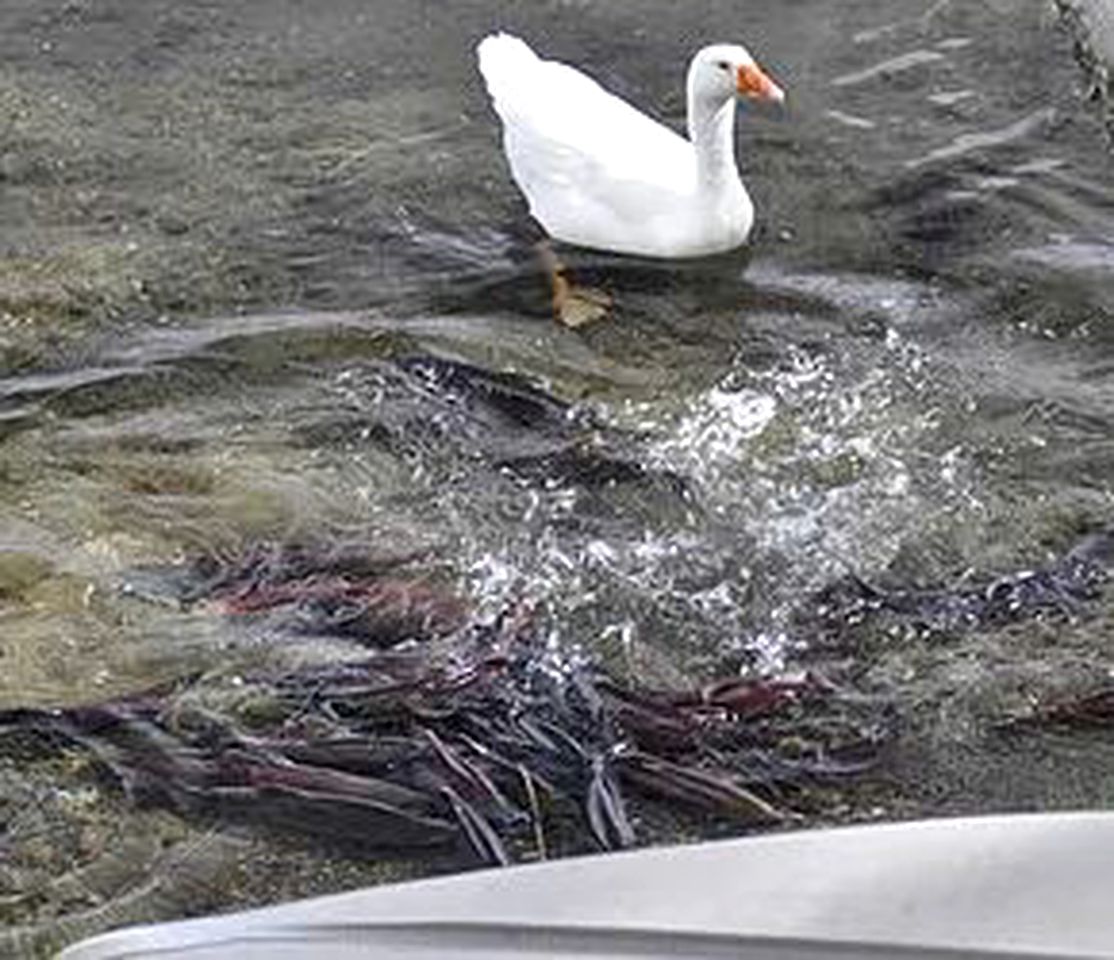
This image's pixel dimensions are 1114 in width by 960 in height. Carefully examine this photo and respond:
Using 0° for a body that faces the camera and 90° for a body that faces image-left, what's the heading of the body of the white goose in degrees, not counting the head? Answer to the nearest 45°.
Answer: approximately 270°
